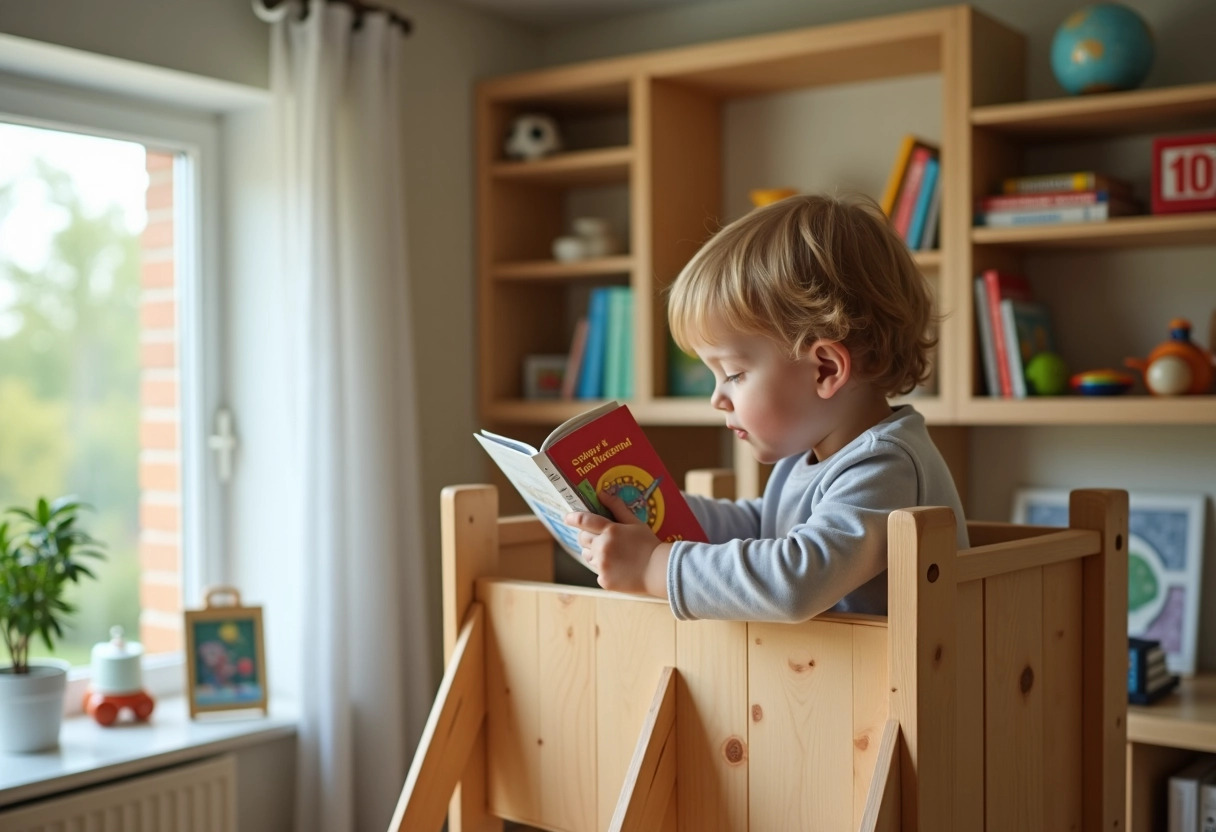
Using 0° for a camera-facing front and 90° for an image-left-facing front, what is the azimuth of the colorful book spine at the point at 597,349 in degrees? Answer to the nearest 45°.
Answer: approximately 0°

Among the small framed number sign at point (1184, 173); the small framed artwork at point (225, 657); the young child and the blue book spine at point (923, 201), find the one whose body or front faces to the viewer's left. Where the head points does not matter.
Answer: the young child

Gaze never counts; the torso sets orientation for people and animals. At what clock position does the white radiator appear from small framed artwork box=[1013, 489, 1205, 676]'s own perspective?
The white radiator is roughly at 2 o'clock from the small framed artwork.

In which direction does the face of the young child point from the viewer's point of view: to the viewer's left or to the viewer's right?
to the viewer's left

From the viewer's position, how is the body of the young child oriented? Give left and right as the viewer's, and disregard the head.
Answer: facing to the left of the viewer

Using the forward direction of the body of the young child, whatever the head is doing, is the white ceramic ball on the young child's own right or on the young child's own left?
on the young child's own right

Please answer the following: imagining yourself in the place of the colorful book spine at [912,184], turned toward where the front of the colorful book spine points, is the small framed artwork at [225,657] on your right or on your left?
on your right

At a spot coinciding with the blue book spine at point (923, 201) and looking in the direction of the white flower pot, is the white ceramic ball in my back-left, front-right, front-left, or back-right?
back-left

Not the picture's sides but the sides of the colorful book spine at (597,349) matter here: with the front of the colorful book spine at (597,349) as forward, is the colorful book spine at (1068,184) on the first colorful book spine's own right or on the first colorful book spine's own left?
on the first colorful book spine's own left
